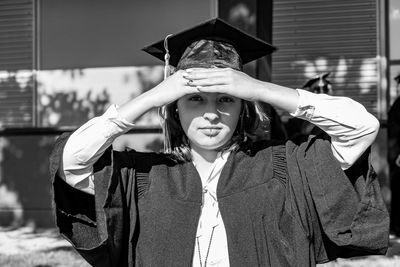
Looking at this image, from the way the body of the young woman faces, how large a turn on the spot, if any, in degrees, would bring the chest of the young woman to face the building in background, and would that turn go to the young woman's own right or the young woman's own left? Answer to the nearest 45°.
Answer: approximately 180°

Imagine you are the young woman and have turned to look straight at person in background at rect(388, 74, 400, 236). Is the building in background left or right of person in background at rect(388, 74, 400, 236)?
left

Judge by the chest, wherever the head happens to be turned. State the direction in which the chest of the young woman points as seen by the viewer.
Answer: toward the camera
